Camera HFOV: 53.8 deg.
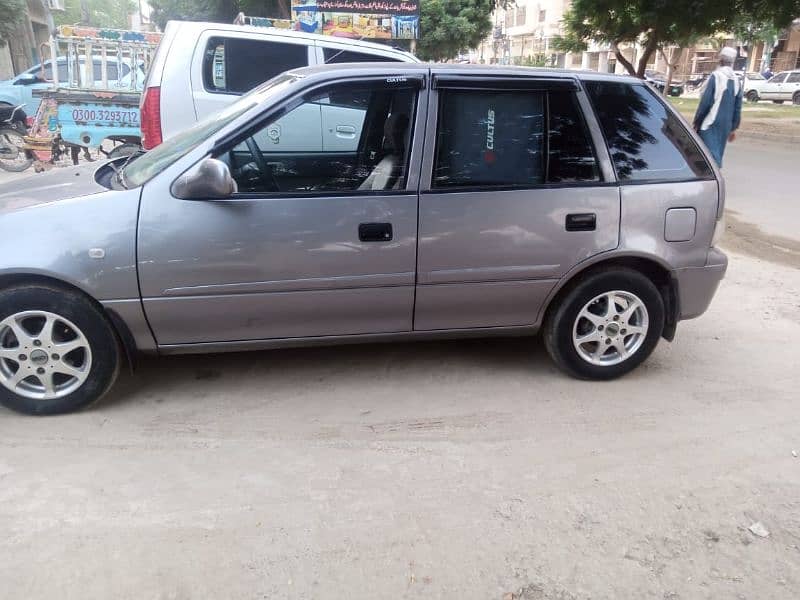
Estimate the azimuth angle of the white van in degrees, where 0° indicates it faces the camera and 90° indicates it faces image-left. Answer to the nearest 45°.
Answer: approximately 225°

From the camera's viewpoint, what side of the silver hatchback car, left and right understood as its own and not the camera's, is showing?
left

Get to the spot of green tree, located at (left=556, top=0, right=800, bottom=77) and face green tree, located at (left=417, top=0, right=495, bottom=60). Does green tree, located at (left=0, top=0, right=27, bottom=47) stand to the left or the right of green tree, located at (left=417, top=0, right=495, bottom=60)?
left

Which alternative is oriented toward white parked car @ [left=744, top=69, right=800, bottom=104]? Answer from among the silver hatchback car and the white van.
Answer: the white van

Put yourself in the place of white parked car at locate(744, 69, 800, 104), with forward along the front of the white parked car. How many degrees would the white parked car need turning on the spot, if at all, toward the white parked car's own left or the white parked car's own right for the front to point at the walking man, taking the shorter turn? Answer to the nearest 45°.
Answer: approximately 90° to the white parked car's own left

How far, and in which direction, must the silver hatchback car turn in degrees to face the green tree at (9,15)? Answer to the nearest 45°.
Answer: approximately 45° to its right

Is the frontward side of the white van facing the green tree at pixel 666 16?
yes

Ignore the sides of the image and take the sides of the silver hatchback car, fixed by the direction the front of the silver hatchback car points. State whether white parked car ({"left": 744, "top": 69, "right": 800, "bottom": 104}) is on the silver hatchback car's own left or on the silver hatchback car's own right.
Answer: on the silver hatchback car's own right

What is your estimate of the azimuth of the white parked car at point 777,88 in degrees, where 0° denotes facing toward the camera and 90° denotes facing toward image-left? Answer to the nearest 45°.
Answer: approximately 90°

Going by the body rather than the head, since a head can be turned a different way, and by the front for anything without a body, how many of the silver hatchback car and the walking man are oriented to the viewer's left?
1

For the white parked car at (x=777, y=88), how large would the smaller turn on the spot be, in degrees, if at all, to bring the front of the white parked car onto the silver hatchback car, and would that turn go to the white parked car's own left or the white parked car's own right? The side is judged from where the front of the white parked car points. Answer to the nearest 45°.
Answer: approximately 90° to the white parked car's own left

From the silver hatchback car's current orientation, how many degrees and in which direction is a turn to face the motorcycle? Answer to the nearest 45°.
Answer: approximately 45° to its right

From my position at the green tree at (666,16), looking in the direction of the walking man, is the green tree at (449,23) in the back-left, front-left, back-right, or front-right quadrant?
back-right
